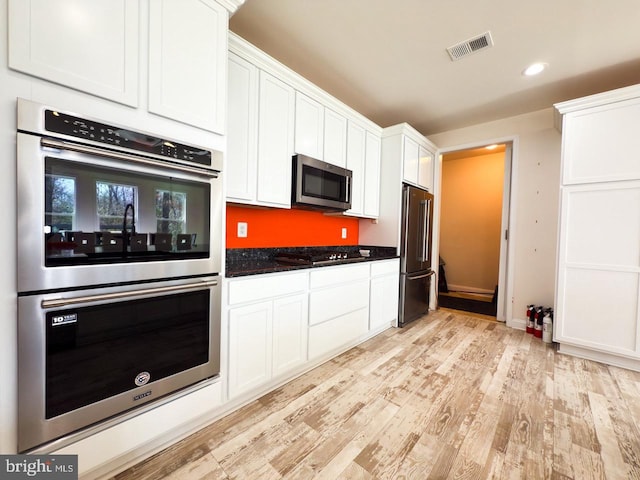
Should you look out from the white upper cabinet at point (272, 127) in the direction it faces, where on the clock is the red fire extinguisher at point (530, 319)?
The red fire extinguisher is roughly at 10 o'clock from the white upper cabinet.

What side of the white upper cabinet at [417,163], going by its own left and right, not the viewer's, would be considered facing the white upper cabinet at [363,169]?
right

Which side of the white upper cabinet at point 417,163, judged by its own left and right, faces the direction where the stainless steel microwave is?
right

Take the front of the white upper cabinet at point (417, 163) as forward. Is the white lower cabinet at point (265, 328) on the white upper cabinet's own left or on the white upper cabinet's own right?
on the white upper cabinet's own right

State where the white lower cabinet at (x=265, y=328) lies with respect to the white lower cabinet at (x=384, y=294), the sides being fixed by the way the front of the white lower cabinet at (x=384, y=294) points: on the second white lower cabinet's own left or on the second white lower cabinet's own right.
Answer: on the second white lower cabinet's own right

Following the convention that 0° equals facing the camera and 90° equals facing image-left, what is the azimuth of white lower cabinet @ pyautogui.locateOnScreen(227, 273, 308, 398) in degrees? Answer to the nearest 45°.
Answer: approximately 315°

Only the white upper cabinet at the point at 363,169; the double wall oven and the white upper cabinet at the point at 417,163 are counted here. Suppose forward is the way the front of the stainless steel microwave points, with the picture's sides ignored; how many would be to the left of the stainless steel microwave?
2

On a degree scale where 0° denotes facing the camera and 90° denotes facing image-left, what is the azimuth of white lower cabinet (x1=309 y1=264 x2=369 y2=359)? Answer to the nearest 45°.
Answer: approximately 315°
